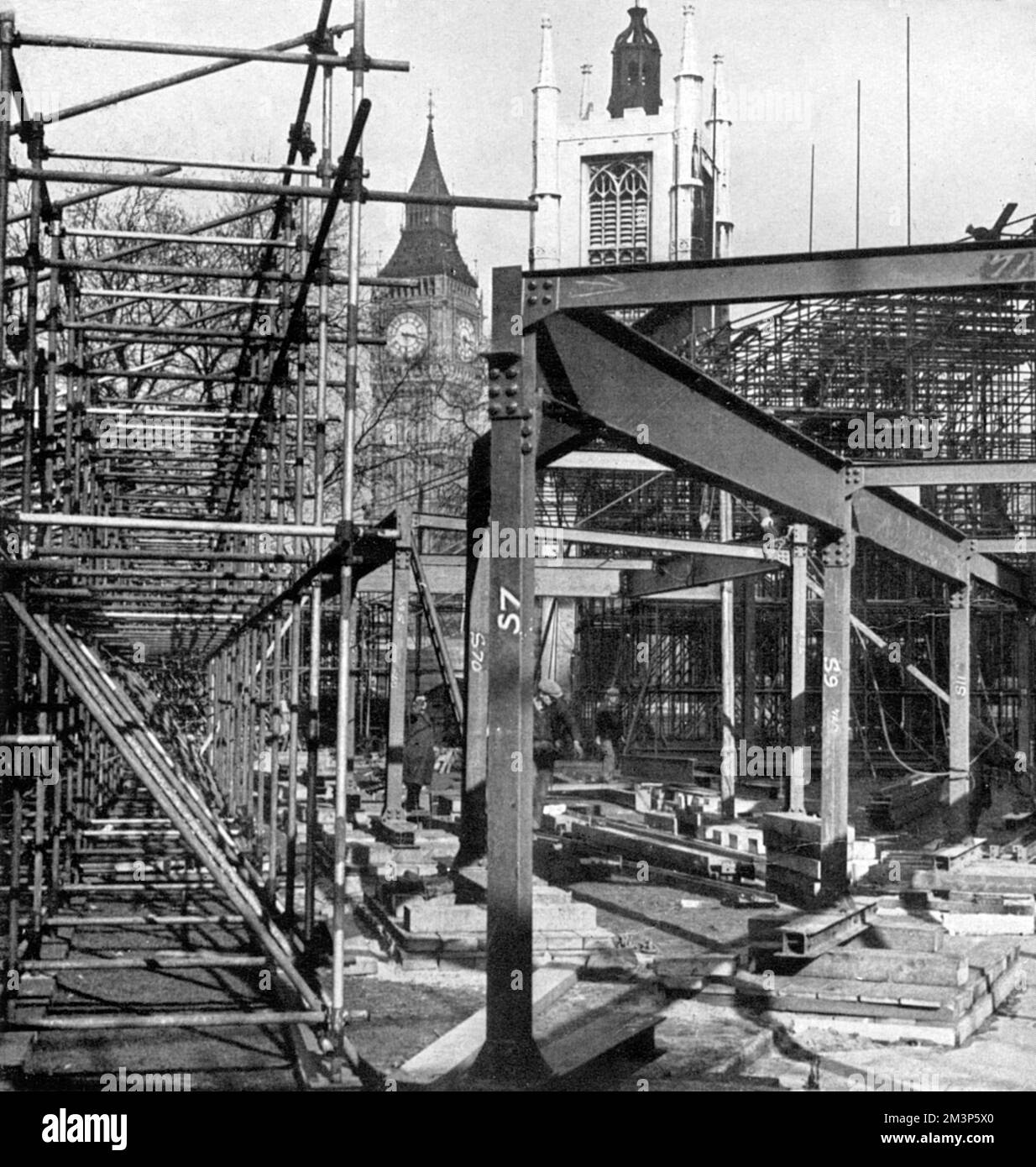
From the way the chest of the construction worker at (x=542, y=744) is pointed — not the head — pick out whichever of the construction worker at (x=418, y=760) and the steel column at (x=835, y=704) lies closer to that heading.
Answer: the steel column
